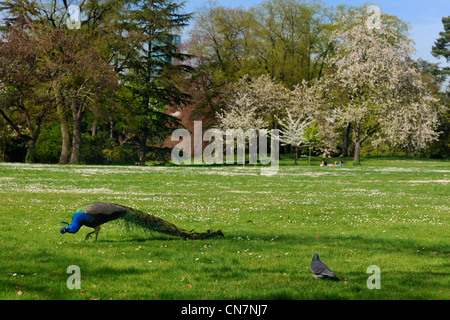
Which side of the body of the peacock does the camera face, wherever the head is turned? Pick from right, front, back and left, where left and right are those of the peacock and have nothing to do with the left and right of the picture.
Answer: left

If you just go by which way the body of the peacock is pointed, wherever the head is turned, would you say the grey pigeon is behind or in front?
behind
